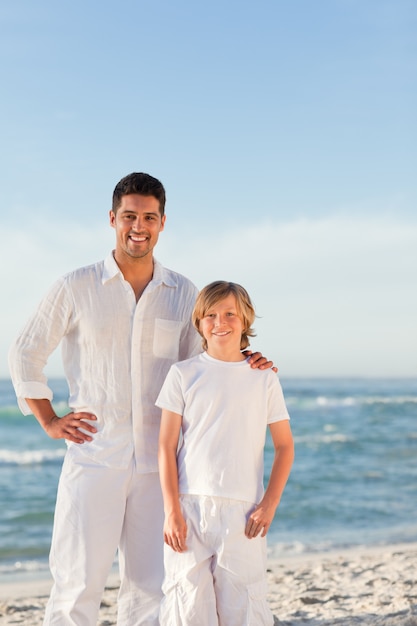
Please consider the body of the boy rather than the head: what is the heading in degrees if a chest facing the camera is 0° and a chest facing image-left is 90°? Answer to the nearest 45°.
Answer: approximately 0°

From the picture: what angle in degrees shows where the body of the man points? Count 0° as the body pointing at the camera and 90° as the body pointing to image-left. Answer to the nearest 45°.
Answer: approximately 0°
